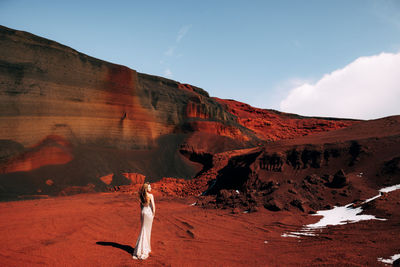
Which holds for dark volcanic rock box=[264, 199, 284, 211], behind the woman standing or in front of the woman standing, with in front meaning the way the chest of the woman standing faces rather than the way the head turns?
in front

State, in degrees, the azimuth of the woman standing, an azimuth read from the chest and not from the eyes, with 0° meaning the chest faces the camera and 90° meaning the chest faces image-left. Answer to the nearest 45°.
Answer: approximately 225°
